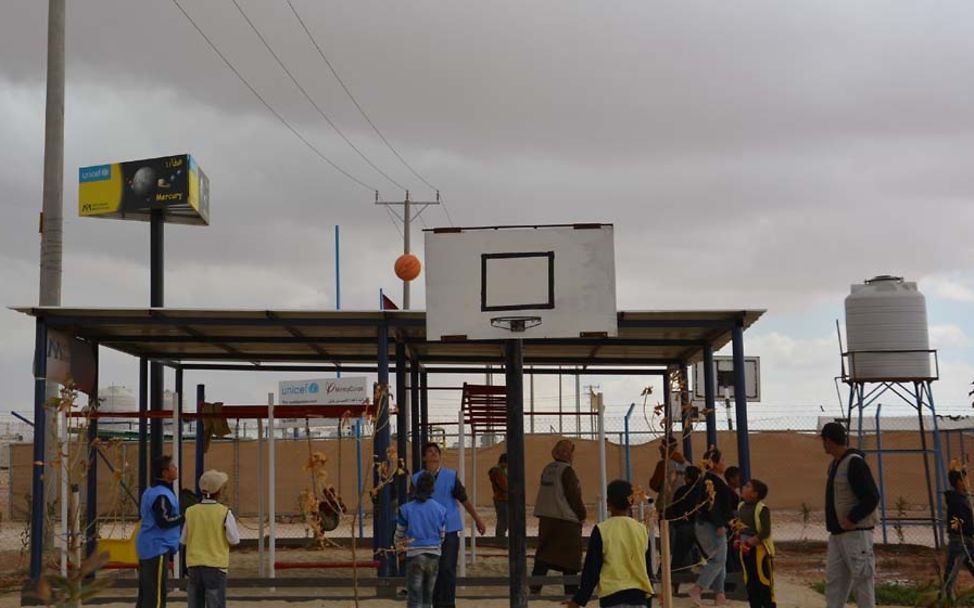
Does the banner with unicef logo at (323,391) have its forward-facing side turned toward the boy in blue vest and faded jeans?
yes

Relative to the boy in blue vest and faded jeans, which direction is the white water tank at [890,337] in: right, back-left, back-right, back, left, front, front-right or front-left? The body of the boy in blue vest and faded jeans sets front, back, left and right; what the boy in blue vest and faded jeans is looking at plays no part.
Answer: front-right

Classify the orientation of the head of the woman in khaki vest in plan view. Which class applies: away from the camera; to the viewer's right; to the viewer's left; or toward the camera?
away from the camera

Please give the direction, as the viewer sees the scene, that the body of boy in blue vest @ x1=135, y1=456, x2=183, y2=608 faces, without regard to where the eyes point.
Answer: to the viewer's right

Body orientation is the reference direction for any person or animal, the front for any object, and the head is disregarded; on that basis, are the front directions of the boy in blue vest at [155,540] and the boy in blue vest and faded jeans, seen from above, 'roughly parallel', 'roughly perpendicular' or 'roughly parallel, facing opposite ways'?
roughly perpendicular

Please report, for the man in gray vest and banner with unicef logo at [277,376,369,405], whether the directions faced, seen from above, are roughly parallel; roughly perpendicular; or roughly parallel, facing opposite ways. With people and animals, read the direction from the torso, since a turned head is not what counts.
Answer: roughly perpendicular

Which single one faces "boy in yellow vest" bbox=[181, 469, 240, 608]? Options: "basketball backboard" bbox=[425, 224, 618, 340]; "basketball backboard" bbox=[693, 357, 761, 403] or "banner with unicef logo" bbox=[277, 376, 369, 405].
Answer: the banner with unicef logo

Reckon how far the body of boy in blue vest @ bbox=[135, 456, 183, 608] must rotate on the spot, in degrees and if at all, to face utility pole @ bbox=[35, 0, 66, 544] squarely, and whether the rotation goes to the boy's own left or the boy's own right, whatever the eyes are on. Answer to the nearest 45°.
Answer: approximately 90° to the boy's own left

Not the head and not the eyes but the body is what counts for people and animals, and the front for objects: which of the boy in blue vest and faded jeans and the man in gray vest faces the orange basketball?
the boy in blue vest and faded jeans

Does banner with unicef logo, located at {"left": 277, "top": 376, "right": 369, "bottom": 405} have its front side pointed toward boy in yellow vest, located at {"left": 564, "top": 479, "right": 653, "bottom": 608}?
yes

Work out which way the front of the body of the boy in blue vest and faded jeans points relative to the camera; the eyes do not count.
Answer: away from the camera
